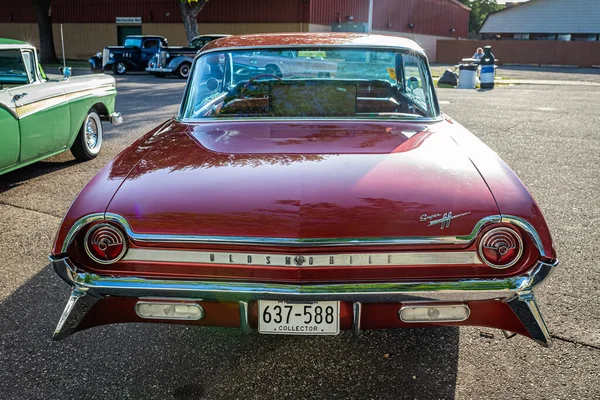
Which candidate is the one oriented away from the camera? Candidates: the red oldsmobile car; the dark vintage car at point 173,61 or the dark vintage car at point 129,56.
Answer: the red oldsmobile car

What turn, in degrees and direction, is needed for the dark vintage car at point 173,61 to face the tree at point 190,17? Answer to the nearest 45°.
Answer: approximately 135° to its right

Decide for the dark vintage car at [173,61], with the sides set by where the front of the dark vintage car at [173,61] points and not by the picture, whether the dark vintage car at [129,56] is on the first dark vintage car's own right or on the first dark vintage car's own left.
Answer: on the first dark vintage car's own right

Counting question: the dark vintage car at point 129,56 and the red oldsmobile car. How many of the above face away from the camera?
1

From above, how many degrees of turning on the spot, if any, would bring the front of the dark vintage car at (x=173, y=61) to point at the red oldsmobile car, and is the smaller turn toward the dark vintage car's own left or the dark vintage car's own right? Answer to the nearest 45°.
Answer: approximately 45° to the dark vintage car's own left

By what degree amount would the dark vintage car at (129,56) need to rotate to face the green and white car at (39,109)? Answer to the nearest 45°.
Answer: approximately 45° to its left

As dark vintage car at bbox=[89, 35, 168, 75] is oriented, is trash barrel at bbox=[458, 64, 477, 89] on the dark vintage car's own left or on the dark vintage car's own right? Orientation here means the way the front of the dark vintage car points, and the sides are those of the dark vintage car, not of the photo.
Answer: on the dark vintage car's own left

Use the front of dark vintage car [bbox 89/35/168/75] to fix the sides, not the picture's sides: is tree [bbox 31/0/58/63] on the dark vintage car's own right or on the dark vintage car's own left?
on the dark vintage car's own right

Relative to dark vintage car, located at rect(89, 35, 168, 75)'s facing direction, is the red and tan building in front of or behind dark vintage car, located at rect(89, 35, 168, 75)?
behind

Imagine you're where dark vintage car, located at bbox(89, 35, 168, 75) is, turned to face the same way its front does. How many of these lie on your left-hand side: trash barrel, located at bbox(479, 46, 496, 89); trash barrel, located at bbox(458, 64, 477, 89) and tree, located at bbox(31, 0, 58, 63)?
2

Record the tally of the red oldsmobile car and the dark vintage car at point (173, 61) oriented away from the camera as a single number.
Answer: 1

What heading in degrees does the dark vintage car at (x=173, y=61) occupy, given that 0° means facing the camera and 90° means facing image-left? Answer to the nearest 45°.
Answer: approximately 45°

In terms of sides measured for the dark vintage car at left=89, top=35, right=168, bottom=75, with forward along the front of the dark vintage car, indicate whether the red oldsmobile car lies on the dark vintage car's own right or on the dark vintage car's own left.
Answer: on the dark vintage car's own left

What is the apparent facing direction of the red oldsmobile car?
away from the camera

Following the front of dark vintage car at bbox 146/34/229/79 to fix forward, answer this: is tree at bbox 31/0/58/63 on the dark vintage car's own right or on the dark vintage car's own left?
on the dark vintage car's own right
